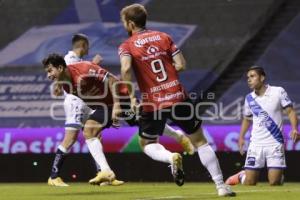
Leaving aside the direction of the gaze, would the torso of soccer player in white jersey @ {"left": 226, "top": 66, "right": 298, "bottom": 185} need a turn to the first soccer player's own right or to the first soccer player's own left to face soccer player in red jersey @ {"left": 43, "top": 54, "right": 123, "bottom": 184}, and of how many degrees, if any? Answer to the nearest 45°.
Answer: approximately 45° to the first soccer player's own right

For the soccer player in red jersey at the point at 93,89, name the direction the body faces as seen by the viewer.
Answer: to the viewer's left

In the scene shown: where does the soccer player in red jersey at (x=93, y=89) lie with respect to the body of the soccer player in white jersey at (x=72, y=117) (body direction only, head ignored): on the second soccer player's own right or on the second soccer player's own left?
on the second soccer player's own right

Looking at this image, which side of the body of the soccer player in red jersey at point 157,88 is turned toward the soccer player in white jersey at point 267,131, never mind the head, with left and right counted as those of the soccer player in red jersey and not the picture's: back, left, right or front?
right
